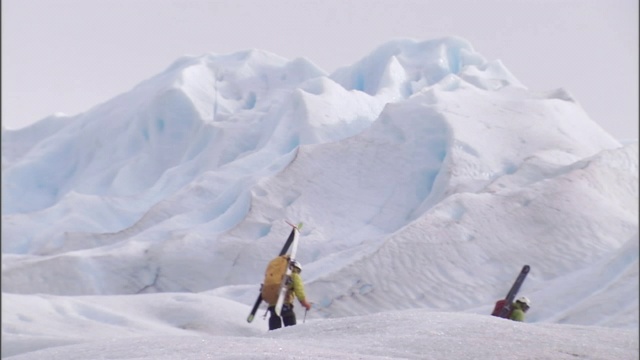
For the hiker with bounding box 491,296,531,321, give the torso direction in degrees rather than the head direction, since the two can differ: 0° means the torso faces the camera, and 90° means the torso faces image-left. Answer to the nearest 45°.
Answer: approximately 270°

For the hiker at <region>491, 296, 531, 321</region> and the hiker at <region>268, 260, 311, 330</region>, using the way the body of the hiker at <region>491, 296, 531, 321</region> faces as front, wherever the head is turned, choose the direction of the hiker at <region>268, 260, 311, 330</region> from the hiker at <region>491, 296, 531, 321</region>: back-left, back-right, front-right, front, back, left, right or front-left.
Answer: back-right
